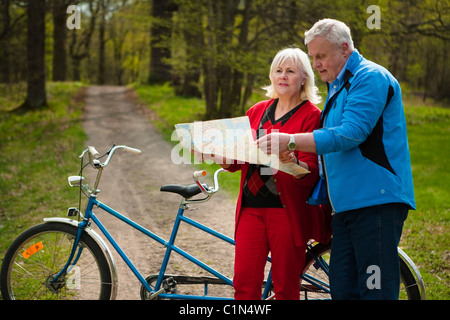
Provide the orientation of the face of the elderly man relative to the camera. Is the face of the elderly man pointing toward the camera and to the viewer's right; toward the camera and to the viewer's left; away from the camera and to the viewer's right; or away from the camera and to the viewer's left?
toward the camera and to the viewer's left

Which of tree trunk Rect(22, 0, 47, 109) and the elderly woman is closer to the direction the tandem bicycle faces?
the tree trunk

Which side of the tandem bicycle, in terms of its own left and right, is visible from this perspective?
left

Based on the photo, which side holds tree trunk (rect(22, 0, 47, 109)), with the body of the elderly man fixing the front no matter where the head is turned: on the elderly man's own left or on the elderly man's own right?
on the elderly man's own right

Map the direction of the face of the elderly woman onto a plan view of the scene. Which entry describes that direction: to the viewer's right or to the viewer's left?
to the viewer's left

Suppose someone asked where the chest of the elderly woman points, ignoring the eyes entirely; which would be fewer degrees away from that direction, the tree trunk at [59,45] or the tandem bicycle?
the tandem bicycle

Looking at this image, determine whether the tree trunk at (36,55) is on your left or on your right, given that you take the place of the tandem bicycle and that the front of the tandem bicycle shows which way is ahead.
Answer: on your right

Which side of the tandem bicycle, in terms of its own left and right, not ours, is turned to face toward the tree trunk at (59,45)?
right

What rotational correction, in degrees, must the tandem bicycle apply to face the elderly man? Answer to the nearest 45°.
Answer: approximately 135° to its left

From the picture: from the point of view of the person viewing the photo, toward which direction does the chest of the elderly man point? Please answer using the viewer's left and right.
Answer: facing to the left of the viewer

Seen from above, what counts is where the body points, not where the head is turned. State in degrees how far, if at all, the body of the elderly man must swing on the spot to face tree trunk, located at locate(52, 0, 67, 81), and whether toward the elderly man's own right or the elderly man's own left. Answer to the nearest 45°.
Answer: approximately 45° to the elderly man's own right

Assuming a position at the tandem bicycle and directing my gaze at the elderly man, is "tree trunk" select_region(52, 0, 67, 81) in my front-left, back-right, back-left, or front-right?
back-left

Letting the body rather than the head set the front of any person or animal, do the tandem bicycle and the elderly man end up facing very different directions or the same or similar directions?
same or similar directions
